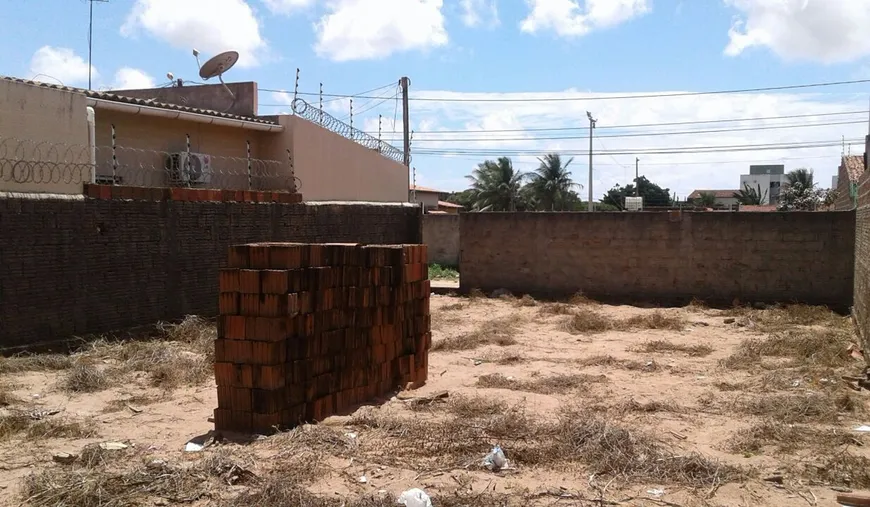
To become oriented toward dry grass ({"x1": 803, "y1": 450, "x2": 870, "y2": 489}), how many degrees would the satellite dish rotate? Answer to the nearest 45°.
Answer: approximately 135° to its left

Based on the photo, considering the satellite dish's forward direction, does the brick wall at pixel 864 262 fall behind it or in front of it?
behind

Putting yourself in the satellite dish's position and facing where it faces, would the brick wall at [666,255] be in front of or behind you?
behind
